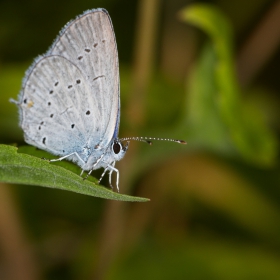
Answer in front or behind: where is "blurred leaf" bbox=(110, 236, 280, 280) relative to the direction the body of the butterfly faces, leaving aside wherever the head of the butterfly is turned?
in front

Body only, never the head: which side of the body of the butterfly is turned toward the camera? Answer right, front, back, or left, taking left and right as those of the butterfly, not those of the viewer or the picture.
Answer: right

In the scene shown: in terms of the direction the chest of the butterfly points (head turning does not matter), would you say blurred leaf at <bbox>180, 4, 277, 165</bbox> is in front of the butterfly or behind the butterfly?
in front
